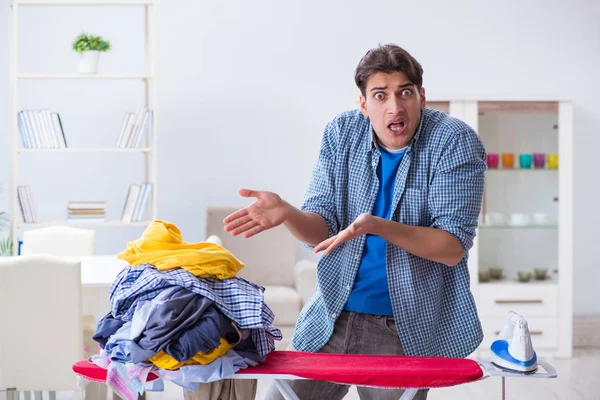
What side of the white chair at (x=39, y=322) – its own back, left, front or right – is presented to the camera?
back

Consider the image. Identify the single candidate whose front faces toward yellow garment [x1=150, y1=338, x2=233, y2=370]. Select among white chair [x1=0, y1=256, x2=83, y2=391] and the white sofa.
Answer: the white sofa

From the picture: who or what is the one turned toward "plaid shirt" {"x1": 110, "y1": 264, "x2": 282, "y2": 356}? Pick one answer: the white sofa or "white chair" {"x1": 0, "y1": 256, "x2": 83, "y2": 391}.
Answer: the white sofa

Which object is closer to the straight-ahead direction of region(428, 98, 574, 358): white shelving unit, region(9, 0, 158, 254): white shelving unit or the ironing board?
the ironing board

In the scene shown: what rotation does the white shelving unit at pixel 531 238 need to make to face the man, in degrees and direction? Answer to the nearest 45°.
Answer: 0° — it already faces them

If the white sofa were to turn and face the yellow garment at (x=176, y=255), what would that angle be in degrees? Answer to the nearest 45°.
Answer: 0° — it already faces it

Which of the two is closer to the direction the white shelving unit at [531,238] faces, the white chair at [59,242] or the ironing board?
the ironing board

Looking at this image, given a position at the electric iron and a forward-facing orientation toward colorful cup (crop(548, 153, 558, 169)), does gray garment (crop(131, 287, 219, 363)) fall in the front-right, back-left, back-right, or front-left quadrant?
back-left

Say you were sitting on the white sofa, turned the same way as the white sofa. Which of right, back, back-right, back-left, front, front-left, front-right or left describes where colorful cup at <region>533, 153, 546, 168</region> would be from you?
left
